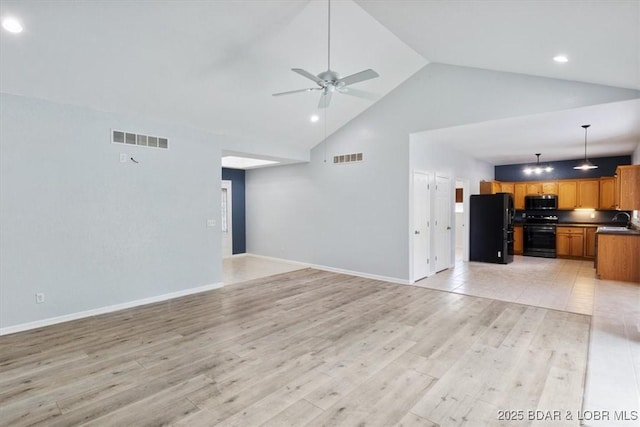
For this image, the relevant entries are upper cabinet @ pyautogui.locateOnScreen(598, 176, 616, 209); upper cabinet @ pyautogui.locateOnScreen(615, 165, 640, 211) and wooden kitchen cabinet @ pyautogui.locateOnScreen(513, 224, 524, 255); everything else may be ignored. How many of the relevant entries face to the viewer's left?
1

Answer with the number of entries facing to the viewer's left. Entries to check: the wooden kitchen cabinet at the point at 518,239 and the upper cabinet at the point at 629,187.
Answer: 1

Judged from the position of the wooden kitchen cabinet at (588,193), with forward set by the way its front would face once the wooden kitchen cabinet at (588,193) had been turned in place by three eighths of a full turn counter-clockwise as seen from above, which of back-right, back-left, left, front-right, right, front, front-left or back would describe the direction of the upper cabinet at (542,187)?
back-left

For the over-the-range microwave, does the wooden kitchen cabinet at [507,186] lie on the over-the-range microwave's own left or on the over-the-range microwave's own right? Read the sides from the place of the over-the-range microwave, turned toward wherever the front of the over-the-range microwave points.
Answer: on the over-the-range microwave's own right

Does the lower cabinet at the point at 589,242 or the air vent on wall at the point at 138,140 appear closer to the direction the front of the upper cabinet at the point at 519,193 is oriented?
the air vent on wall

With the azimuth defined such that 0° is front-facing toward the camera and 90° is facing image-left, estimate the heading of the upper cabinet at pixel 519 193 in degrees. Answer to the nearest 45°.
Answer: approximately 0°

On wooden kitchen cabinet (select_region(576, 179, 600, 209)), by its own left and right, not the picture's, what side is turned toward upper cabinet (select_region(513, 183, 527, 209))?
right

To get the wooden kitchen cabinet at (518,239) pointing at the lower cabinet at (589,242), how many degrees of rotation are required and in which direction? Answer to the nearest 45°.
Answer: approximately 90° to its left

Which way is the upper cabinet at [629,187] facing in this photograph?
to the viewer's left
